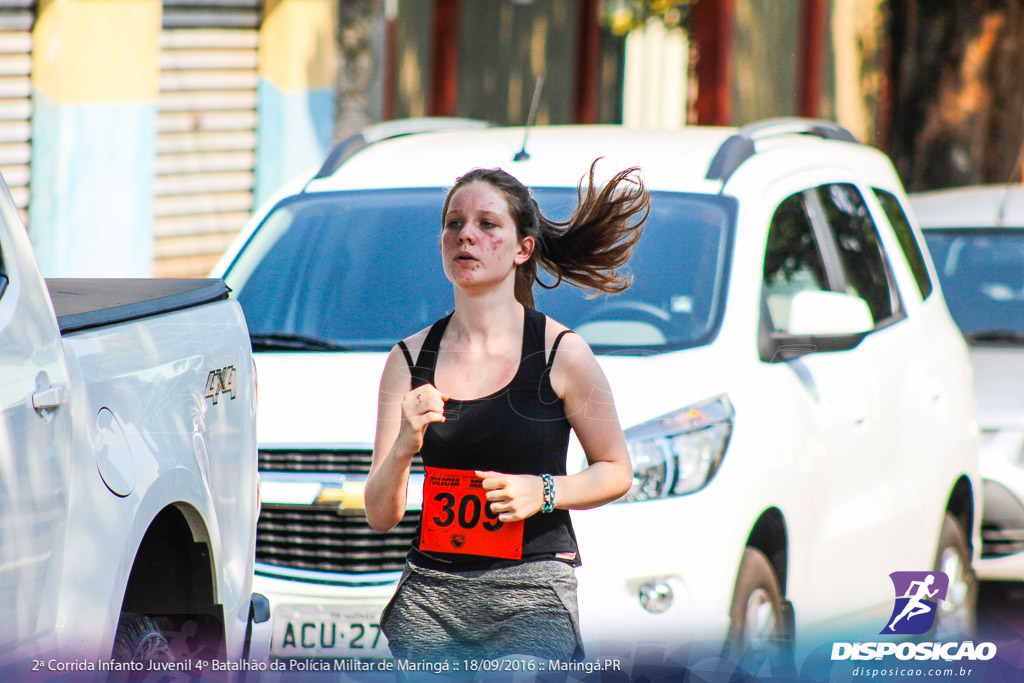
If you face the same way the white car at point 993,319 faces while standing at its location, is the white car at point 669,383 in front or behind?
in front

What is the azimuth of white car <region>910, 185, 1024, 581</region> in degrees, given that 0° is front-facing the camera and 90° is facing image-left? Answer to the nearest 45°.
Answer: approximately 0°

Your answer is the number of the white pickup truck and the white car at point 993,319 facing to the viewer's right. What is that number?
0

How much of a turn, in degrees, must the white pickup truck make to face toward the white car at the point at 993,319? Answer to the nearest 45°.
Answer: approximately 180°
